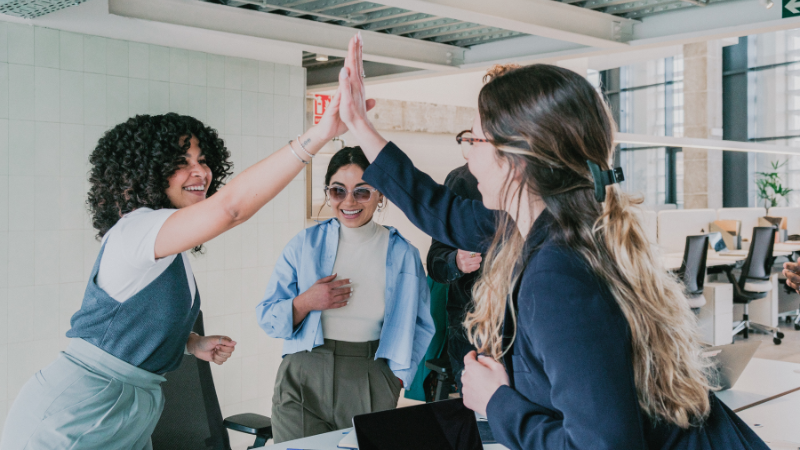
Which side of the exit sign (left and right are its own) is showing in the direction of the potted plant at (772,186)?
back

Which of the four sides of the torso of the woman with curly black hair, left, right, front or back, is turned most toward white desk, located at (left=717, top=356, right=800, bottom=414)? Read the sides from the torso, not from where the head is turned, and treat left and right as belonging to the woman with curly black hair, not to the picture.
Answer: front

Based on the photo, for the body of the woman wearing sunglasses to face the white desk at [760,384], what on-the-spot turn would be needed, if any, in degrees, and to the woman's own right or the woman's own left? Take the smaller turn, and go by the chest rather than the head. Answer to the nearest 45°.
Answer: approximately 90° to the woman's own left

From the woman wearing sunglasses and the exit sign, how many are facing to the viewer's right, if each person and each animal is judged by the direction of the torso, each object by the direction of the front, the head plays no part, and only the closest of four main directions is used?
0

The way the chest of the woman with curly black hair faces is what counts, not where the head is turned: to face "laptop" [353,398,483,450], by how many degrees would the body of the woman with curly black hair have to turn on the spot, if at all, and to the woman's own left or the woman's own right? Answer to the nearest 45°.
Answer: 0° — they already face it

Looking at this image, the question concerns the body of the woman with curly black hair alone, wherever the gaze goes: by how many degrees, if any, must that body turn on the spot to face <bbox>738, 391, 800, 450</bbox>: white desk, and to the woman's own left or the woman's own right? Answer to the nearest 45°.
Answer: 0° — they already face it

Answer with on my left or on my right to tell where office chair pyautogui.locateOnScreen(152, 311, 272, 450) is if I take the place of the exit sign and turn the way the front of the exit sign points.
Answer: on my right

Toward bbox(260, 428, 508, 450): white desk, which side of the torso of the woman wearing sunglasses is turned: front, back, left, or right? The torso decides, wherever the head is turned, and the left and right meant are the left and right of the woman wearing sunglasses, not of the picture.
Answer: front

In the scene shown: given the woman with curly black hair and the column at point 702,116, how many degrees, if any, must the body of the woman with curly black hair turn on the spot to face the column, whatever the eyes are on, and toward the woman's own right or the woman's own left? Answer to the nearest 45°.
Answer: approximately 45° to the woman's own left

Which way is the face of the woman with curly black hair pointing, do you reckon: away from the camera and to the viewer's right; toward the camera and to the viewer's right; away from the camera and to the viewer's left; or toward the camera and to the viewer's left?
toward the camera and to the viewer's right

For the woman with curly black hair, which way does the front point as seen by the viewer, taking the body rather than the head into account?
to the viewer's right
